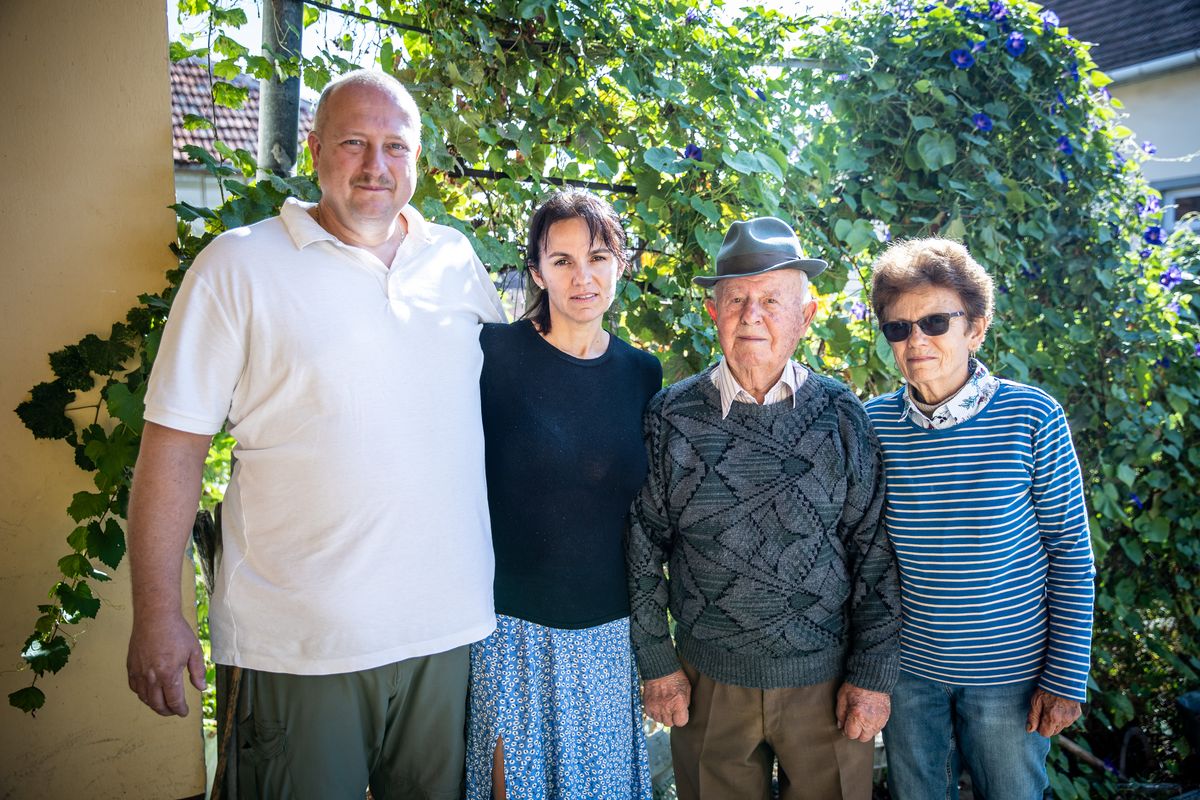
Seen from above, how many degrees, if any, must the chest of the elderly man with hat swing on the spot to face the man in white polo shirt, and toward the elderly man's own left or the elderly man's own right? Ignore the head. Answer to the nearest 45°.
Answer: approximately 45° to the elderly man's own right

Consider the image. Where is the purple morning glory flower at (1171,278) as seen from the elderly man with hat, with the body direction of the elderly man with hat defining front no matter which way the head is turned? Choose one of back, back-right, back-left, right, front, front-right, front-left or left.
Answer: back-left

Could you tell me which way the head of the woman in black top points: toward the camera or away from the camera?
toward the camera

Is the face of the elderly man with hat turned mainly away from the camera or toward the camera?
toward the camera

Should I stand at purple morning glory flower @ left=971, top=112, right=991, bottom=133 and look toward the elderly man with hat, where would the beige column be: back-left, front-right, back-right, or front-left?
front-right

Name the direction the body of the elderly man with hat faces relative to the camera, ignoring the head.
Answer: toward the camera

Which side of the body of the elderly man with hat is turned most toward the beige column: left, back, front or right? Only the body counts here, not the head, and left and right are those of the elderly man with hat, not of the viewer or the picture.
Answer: right
